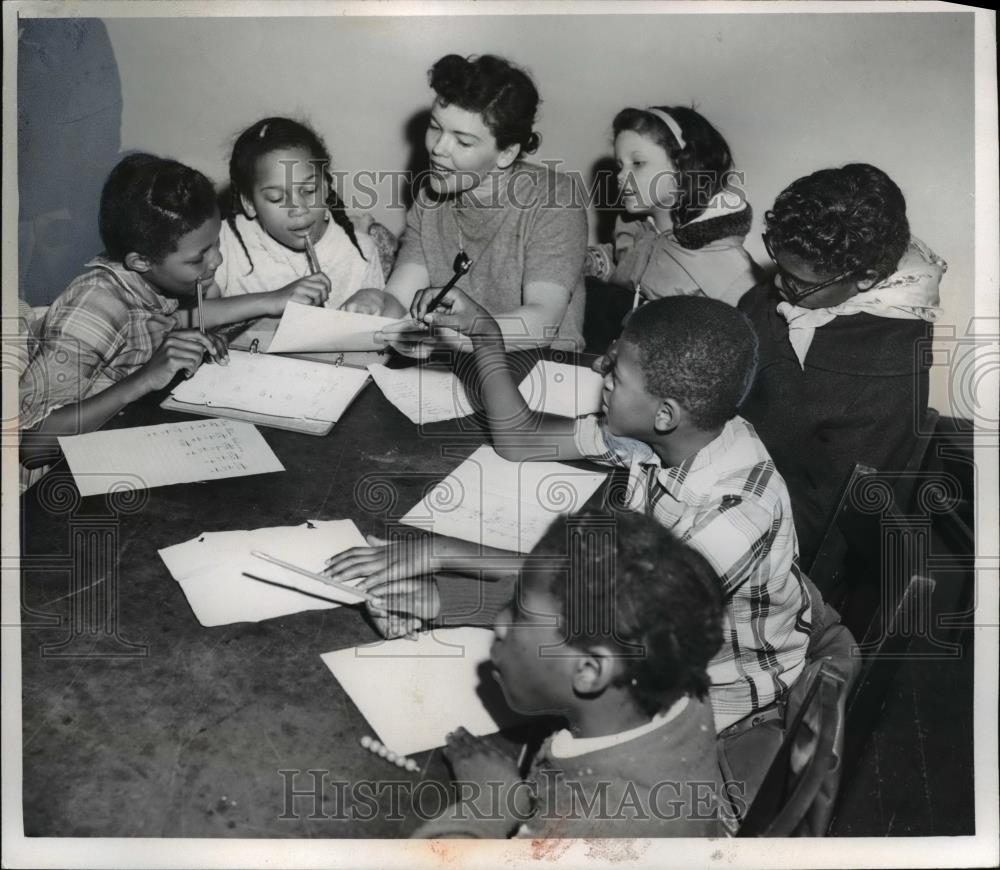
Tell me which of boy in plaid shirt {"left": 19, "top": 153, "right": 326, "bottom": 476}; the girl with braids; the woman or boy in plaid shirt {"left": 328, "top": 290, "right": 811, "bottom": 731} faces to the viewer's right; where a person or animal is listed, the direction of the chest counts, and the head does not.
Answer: boy in plaid shirt {"left": 19, "top": 153, "right": 326, "bottom": 476}

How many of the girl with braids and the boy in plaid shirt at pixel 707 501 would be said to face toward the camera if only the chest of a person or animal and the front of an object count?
1

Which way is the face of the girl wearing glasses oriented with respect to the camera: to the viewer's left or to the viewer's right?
to the viewer's left

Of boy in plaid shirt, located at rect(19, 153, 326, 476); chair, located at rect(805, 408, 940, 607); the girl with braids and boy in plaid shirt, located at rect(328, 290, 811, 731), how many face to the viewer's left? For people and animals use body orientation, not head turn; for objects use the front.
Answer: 2

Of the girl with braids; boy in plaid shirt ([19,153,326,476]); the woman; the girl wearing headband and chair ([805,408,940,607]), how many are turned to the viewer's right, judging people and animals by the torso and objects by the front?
1

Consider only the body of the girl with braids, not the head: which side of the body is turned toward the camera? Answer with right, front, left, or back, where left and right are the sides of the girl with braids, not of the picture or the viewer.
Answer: front

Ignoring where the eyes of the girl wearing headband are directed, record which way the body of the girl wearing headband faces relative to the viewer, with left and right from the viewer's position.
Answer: facing the viewer and to the left of the viewer

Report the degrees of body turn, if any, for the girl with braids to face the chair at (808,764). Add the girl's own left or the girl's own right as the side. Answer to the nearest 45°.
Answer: approximately 45° to the girl's own left

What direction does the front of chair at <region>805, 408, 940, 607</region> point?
to the viewer's left

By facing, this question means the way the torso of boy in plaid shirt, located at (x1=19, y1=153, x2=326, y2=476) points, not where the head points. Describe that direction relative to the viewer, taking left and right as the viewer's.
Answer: facing to the right of the viewer

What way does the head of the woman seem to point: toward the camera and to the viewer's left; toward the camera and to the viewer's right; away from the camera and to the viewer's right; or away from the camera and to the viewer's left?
toward the camera and to the viewer's left

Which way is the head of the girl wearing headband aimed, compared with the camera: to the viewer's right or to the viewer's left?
to the viewer's left

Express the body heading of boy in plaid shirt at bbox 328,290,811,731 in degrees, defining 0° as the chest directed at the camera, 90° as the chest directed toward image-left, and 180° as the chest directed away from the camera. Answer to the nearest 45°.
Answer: approximately 90°

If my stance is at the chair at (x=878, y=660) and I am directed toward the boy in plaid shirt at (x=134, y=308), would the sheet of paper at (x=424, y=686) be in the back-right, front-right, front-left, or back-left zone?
front-left

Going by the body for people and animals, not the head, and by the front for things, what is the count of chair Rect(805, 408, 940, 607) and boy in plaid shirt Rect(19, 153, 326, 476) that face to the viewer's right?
1

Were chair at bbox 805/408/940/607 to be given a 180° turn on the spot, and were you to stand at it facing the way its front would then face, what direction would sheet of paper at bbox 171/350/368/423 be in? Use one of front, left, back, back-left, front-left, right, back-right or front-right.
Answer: back
